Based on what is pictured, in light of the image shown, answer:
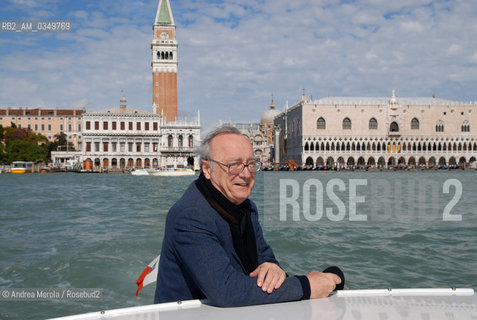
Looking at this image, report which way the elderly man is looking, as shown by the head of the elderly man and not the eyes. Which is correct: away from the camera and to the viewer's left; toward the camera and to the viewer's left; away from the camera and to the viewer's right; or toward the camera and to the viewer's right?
toward the camera and to the viewer's right

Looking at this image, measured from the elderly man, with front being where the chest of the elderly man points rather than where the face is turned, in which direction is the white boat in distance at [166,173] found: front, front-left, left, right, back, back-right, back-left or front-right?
back-left

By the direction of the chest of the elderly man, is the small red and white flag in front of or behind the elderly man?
behind

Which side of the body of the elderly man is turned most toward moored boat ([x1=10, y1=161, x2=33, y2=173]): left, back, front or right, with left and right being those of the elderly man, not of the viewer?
back
